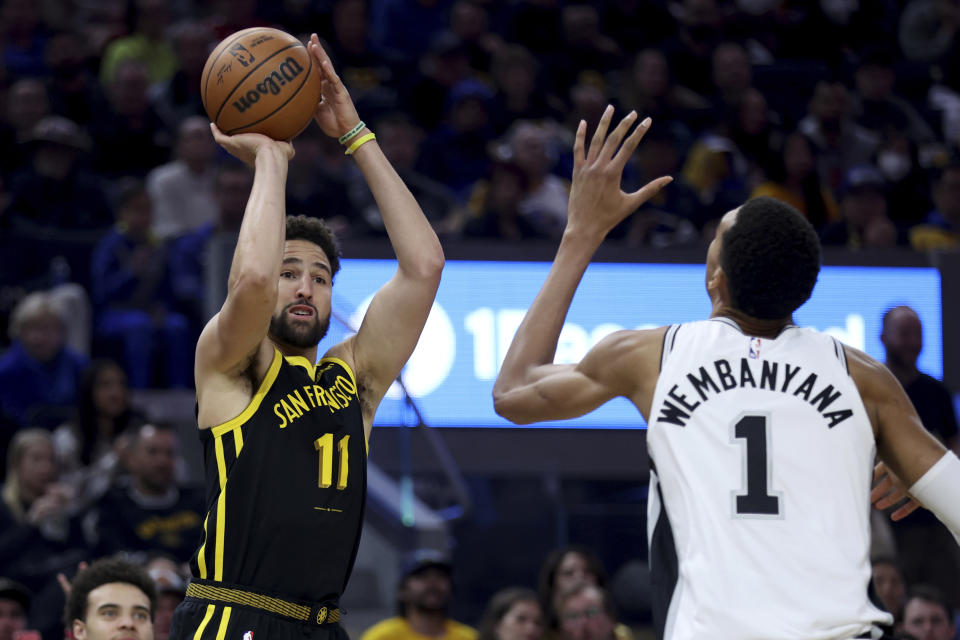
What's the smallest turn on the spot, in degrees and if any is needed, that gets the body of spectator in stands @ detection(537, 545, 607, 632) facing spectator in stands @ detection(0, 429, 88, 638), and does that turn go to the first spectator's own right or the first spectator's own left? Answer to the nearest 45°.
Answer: approximately 90° to the first spectator's own right

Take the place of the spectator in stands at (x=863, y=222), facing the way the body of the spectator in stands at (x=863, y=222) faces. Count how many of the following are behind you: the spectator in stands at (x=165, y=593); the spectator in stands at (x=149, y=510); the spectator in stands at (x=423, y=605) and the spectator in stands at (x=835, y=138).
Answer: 1

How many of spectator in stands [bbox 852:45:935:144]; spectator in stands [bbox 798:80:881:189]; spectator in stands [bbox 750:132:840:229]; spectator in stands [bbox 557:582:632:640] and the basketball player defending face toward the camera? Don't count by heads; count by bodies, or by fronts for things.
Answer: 4

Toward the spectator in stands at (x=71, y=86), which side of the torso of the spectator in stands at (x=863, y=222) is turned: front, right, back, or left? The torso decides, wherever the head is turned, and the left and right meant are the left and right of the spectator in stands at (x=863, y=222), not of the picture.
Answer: right

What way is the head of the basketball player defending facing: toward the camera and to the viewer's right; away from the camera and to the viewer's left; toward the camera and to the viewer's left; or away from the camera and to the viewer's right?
away from the camera and to the viewer's left

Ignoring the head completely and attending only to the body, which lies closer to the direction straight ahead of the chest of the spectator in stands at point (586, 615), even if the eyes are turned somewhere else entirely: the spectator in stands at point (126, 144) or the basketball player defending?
the basketball player defending

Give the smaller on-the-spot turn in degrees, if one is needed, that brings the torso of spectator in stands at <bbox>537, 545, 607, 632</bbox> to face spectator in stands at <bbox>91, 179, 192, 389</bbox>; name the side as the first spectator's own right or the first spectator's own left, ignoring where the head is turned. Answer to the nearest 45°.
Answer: approximately 135° to the first spectator's own right

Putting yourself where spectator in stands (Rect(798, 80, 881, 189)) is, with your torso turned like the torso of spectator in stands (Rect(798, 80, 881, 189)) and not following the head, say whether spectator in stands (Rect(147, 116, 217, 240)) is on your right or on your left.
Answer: on your right

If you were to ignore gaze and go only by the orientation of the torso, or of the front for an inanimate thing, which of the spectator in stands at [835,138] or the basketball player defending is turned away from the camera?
the basketball player defending

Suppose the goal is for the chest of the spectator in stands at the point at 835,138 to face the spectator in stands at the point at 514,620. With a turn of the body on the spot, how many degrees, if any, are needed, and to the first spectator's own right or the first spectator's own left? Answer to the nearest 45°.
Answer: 0° — they already face them

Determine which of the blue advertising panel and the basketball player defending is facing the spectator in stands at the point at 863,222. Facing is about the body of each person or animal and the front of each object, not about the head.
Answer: the basketball player defending

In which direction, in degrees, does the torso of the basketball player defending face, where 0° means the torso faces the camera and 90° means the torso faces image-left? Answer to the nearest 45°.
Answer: approximately 180°

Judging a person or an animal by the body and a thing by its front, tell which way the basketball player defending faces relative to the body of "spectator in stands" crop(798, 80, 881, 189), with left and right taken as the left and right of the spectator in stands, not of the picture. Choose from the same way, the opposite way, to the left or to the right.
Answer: the opposite way

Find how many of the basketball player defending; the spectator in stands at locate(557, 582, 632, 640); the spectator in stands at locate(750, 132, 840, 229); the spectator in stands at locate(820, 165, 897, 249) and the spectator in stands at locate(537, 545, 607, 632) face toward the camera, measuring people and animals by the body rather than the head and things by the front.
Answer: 4
